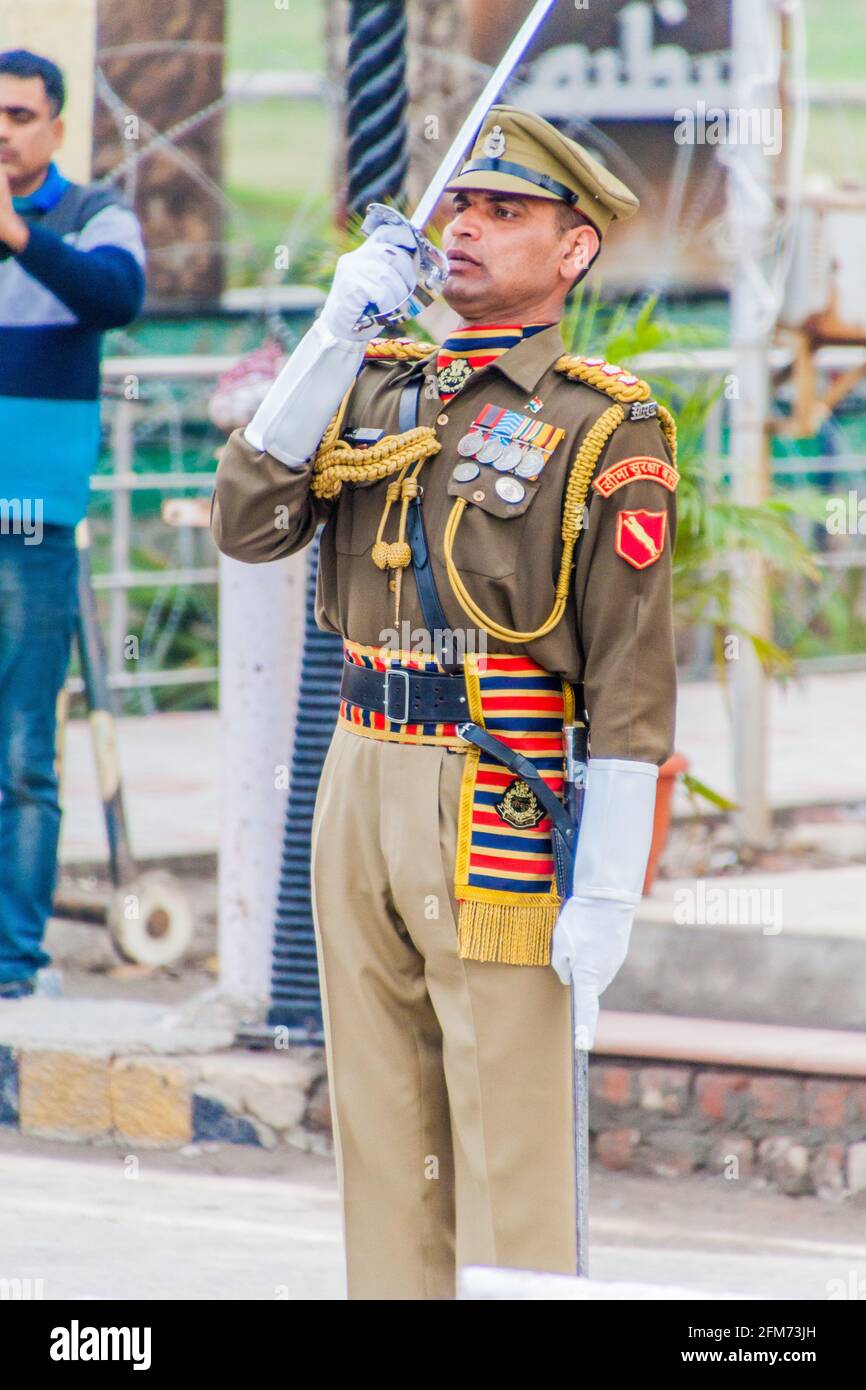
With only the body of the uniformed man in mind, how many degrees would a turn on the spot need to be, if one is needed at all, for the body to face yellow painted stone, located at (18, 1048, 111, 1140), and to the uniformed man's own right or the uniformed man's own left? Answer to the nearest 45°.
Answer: approximately 90° to the uniformed man's own right

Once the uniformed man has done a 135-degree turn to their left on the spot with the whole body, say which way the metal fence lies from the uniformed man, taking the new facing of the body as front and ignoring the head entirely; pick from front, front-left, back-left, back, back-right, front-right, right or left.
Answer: left

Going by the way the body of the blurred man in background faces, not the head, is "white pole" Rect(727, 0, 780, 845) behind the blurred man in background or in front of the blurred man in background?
behind

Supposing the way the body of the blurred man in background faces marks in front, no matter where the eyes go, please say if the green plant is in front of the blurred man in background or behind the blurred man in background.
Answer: behind

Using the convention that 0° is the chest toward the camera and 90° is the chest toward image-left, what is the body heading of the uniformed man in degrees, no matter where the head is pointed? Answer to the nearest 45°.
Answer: approximately 45°

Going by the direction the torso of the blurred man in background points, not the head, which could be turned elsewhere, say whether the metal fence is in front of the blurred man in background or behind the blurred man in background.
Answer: behind

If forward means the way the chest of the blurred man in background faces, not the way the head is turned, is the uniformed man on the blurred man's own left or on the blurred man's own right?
on the blurred man's own left

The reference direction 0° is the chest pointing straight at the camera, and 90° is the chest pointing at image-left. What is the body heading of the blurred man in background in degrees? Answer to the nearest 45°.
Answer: approximately 45°
